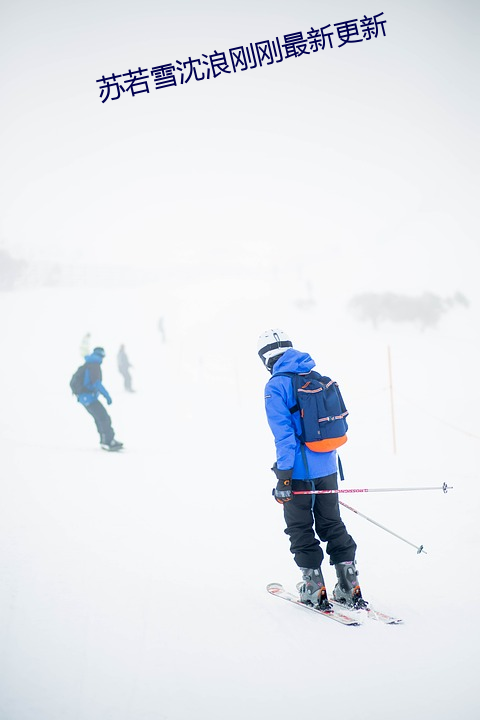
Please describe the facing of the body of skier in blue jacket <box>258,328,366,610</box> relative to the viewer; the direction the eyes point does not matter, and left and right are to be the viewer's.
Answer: facing away from the viewer and to the left of the viewer

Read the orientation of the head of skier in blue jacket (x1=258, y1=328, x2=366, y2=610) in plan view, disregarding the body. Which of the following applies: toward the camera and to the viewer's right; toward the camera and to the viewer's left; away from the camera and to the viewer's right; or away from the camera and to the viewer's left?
away from the camera and to the viewer's left

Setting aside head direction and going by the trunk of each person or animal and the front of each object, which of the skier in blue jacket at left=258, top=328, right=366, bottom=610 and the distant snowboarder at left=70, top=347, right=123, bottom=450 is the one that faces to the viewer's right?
the distant snowboarder

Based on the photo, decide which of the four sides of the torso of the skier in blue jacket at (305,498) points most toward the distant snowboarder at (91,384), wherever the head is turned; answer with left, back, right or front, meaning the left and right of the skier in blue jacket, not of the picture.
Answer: front

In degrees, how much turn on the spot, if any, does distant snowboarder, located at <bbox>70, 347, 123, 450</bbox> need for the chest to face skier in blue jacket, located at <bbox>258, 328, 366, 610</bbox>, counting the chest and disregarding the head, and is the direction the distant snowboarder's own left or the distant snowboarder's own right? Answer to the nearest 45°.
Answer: approximately 90° to the distant snowboarder's own right

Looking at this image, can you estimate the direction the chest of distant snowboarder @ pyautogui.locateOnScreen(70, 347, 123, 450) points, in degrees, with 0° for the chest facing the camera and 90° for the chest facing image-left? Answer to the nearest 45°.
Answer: approximately 270°

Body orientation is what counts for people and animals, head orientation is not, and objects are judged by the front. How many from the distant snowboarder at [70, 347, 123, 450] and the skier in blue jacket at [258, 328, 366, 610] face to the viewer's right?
1
